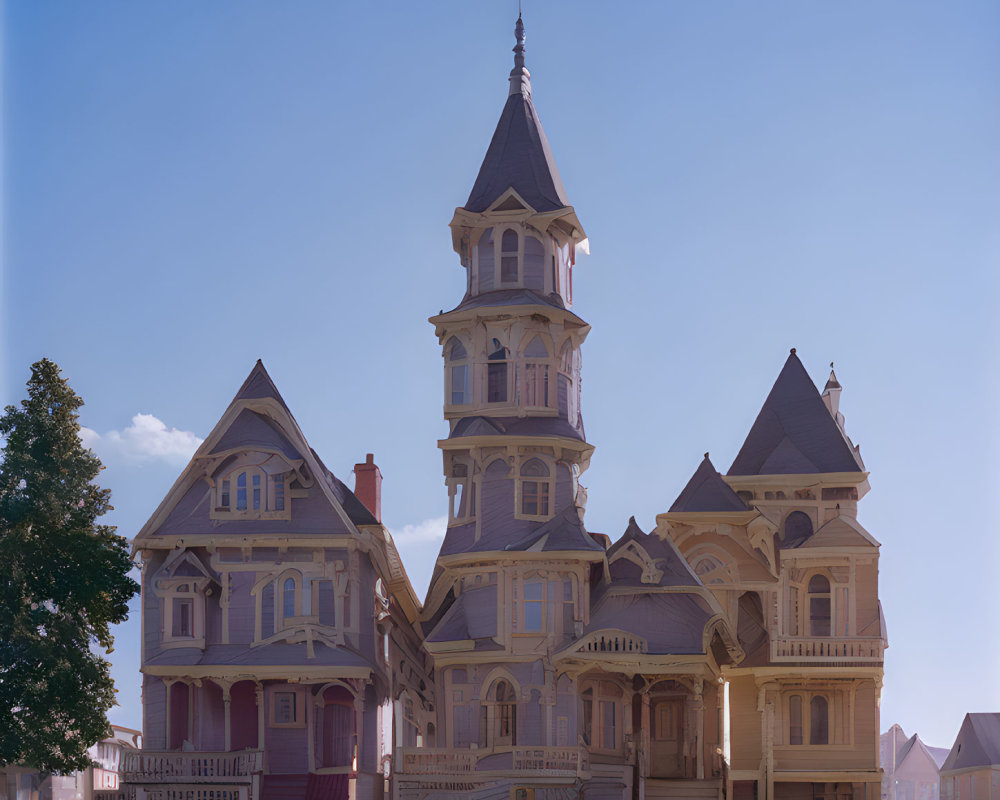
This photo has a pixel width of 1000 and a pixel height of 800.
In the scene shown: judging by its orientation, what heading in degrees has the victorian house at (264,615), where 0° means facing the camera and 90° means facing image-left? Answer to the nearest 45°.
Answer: approximately 0°

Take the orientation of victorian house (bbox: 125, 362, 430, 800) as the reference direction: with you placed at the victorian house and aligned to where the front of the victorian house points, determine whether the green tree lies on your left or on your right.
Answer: on your right
